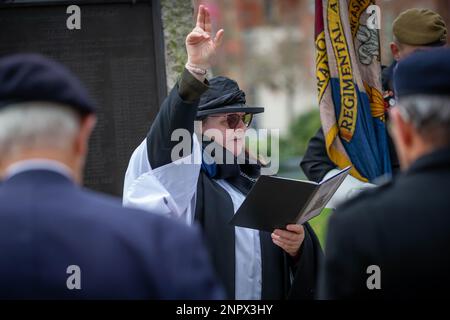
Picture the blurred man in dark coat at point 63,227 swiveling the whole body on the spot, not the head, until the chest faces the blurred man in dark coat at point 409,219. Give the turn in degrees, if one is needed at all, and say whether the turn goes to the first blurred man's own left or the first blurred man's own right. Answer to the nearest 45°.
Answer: approximately 90° to the first blurred man's own right

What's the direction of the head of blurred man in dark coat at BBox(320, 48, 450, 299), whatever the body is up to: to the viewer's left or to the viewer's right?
to the viewer's left

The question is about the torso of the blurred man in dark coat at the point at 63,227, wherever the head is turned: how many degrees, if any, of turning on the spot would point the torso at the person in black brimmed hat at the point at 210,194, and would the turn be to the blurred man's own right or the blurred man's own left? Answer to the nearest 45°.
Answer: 0° — they already face them

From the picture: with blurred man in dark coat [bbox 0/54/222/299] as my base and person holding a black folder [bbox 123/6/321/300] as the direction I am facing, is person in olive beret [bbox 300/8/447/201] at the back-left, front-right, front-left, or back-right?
front-right

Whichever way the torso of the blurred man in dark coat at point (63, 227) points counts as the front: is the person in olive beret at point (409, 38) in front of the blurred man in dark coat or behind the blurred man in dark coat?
in front

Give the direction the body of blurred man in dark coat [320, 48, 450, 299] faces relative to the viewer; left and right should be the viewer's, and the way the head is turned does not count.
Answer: facing away from the viewer and to the left of the viewer

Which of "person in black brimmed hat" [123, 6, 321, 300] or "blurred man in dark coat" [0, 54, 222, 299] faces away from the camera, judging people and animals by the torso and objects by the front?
the blurred man in dark coat

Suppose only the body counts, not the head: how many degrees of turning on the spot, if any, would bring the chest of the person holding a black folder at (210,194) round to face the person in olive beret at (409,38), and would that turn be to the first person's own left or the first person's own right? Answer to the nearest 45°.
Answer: approximately 90° to the first person's own left

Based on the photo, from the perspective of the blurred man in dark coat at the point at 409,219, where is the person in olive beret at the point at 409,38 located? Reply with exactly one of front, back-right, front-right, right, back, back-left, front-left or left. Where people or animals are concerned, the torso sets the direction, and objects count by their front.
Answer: front-right

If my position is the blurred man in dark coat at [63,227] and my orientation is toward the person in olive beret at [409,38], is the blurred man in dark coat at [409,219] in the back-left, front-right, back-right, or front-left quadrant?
front-right

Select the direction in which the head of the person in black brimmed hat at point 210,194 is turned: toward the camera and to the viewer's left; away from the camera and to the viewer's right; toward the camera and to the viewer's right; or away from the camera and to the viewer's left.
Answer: toward the camera and to the viewer's right

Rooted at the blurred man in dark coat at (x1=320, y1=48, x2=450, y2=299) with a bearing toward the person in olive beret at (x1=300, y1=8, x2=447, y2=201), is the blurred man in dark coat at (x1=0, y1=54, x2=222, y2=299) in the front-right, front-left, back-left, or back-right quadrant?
back-left

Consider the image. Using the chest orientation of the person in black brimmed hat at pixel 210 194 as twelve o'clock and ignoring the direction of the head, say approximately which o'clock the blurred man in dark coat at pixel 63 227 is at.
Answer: The blurred man in dark coat is roughly at 2 o'clock from the person in black brimmed hat.

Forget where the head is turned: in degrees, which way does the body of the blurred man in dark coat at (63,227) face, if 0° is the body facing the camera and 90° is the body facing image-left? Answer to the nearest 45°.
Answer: approximately 180°

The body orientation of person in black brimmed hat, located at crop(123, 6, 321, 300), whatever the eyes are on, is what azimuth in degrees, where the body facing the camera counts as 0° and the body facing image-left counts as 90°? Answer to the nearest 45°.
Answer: approximately 315°

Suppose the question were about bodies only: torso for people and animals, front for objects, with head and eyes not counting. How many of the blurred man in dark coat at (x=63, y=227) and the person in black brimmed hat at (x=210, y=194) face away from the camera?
1

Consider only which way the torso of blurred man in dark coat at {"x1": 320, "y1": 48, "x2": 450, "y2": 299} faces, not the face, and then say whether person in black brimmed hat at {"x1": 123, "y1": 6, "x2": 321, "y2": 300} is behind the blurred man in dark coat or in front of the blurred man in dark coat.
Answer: in front

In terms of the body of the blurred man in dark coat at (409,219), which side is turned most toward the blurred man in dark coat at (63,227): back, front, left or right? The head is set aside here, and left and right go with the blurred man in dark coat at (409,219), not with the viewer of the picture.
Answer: left

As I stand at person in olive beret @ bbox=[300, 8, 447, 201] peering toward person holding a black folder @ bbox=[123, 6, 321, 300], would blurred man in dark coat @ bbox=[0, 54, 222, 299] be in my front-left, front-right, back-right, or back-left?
front-left
